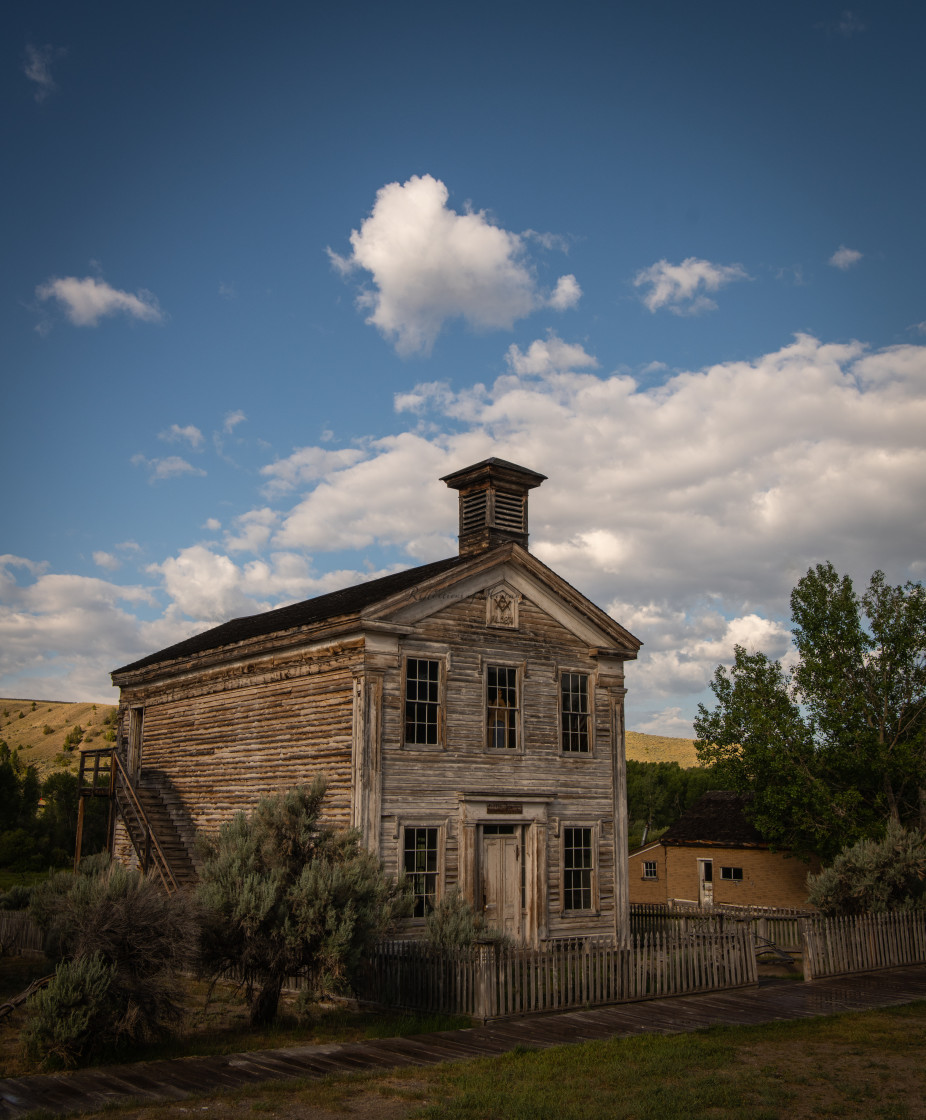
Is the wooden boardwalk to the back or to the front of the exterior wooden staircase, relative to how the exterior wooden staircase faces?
to the front

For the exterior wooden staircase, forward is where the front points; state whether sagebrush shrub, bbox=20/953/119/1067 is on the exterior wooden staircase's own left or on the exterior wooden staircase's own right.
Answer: on the exterior wooden staircase's own right

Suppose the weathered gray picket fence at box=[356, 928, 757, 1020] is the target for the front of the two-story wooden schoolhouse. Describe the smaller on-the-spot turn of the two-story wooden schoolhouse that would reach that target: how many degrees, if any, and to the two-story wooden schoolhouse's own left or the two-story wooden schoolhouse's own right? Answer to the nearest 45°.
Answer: approximately 45° to the two-story wooden schoolhouse's own right

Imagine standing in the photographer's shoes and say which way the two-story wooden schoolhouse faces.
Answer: facing the viewer and to the right of the viewer

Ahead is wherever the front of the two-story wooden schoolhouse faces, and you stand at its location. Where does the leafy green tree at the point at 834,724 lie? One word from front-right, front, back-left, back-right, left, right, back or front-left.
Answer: left

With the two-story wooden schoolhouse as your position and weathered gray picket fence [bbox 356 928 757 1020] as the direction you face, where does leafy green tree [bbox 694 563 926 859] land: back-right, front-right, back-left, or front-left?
back-left

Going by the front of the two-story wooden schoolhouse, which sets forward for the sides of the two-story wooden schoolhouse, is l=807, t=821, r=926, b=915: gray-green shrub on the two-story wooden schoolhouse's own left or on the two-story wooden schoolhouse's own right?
on the two-story wooden schoolhouse's own left
